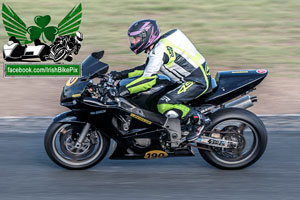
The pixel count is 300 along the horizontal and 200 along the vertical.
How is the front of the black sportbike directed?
to the viewer's left

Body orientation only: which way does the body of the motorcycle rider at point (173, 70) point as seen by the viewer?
to the viewer's left
